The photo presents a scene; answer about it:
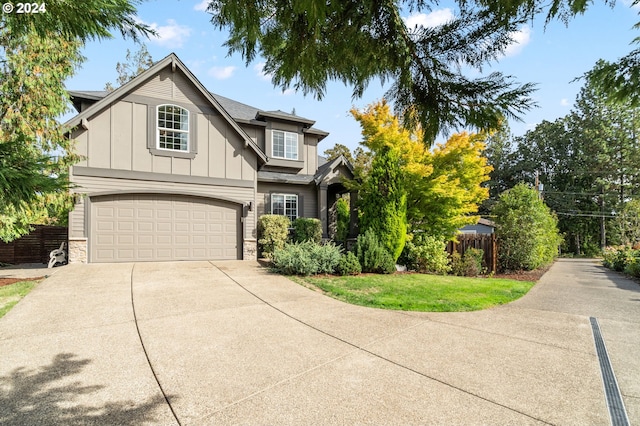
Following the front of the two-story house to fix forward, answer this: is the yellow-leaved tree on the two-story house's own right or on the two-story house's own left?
on the two-story house's own left

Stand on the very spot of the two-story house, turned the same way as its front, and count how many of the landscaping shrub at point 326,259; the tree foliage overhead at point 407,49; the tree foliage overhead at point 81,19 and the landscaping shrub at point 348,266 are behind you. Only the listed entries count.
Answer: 0

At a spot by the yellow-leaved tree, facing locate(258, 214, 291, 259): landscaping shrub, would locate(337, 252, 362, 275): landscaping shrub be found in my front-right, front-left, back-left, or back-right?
front-left

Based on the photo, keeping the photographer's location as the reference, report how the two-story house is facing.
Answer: facing the viewer

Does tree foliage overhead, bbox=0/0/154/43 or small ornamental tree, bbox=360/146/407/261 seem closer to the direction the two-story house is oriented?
the tree foliage overhead

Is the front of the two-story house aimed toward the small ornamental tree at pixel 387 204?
no

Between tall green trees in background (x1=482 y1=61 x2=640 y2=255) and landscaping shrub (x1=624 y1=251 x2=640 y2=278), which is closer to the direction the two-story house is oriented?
the landscaping shrub

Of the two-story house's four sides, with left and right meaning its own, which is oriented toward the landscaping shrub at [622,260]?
left

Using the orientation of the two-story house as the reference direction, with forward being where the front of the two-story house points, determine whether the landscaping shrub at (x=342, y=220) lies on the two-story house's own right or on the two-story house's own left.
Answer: on the two-story house's own left

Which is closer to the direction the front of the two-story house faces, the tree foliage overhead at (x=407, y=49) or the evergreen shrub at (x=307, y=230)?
the tree foliage overhead

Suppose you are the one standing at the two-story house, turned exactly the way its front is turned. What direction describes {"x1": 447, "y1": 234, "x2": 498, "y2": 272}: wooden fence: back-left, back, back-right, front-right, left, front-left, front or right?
left

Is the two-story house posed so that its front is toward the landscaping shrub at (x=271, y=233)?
no

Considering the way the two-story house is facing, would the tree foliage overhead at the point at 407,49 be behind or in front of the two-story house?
in front

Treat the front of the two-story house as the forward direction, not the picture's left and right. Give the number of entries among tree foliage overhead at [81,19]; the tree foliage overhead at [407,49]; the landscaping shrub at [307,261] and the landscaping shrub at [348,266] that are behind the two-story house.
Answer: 0

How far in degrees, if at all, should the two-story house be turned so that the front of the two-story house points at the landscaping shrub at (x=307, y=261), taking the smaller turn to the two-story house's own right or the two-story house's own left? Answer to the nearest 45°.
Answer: approximately 45° to the two-story house's own left

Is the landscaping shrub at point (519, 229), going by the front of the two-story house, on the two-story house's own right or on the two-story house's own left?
on the two-story house's own left

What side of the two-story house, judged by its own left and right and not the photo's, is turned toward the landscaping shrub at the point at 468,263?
left

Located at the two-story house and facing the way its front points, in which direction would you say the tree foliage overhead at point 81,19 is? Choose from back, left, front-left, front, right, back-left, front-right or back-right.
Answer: front
